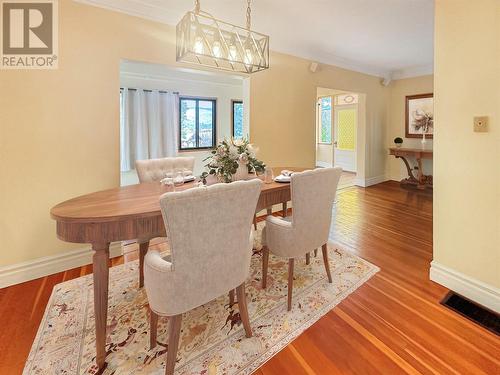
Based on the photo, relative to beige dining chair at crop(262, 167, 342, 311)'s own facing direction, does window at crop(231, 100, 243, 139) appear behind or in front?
in front

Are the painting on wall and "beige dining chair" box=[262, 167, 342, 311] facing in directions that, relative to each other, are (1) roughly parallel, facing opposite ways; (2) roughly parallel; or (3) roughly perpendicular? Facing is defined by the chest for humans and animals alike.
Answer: roughly perpendicular

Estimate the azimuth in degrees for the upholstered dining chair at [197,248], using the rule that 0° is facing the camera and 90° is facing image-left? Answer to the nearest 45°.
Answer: approximately 135°

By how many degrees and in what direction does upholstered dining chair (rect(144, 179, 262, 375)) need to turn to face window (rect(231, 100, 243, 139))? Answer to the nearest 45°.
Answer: approximately 45° to its right

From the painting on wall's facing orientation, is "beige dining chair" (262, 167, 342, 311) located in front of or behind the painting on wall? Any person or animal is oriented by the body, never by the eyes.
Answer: in front

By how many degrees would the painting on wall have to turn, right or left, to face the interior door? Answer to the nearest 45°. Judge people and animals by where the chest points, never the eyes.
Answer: approximately 90° to its right
